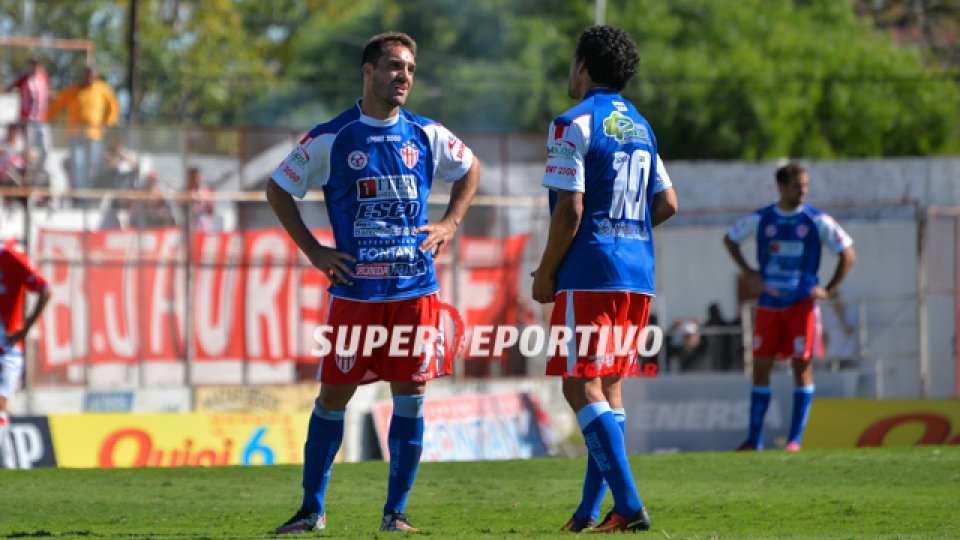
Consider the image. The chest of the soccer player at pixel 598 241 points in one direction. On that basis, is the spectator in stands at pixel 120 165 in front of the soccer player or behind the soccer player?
in front

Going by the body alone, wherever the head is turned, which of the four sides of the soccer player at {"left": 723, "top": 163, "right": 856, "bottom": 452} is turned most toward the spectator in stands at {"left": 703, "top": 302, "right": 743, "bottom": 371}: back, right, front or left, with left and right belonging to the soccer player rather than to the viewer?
back

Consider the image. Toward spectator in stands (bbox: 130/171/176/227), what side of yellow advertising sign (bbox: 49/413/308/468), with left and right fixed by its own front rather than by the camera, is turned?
back

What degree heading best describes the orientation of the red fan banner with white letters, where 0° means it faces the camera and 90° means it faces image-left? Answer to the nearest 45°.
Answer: approximately 0°

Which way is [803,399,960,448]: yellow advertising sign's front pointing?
toward the camera

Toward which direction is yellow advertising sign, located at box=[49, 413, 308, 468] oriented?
toward the camera

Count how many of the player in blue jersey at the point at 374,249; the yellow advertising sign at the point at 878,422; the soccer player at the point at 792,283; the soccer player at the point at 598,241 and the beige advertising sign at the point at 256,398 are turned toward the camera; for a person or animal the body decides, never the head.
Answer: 4

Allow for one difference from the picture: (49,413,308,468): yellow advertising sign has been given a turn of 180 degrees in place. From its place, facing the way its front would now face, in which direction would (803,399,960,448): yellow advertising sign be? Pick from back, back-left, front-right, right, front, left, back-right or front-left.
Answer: right

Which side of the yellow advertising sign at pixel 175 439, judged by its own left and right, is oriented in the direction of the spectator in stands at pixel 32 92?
back

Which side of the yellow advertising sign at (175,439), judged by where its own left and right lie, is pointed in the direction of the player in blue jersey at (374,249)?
front

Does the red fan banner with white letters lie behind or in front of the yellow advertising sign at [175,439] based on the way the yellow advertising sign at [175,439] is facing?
behind

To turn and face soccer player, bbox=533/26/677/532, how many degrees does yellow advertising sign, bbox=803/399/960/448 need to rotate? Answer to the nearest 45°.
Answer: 0° — it already faces them

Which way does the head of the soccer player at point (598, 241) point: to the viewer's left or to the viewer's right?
to the viewer's left
